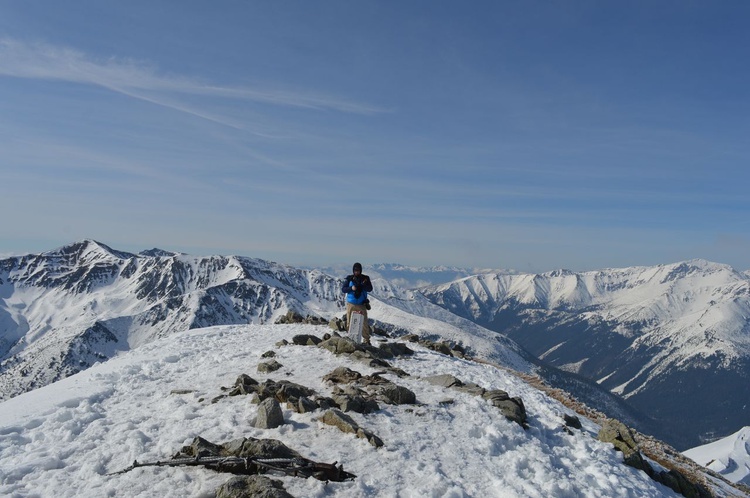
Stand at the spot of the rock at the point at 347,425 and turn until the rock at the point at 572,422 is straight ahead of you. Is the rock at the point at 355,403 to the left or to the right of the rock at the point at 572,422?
left

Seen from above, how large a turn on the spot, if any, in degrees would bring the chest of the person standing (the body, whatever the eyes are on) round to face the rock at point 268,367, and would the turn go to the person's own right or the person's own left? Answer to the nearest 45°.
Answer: approximately 45° to the person's own right

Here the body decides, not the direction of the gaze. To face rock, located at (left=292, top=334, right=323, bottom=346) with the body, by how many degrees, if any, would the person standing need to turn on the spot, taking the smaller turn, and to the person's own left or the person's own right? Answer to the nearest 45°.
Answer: approximately 135° to the person's own right

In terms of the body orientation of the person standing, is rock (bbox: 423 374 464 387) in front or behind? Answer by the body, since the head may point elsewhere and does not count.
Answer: in front

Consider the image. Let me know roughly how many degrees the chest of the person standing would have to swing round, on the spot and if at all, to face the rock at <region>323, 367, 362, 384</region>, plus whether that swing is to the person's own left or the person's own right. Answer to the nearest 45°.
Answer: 0° — they already face it

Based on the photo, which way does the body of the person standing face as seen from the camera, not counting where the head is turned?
toward the camera

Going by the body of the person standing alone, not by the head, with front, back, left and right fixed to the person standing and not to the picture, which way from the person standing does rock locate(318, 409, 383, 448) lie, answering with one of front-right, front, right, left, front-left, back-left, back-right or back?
front

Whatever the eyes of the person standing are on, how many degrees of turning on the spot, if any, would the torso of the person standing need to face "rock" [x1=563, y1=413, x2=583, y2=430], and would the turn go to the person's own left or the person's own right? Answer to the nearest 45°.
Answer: approximately 45° to the person's own left

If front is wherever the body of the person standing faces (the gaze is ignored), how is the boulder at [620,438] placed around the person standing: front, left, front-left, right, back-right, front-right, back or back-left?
front-left

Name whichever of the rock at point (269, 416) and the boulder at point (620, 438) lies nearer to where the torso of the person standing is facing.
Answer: the rock

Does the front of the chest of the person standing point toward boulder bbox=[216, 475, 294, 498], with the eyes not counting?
yes

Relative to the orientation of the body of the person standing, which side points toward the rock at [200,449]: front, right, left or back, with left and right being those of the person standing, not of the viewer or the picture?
front

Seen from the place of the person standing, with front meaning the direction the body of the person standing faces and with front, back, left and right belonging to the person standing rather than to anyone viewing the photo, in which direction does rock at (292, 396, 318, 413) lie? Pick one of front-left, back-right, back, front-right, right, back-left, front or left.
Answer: front
